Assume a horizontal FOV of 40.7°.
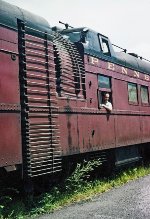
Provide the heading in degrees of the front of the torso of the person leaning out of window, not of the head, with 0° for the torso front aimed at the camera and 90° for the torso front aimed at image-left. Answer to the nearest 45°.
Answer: approximately 45°
